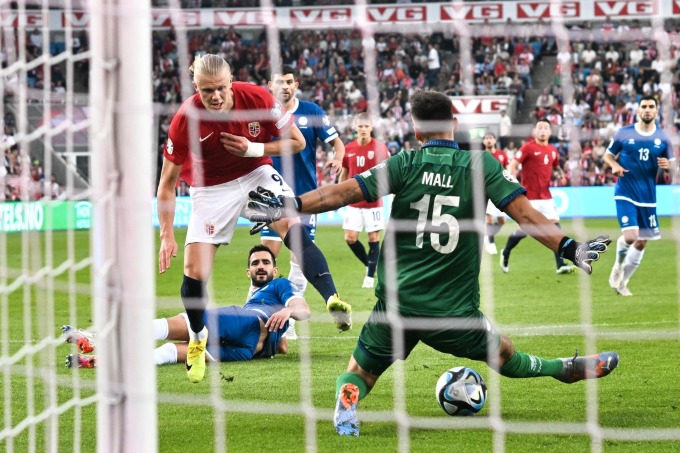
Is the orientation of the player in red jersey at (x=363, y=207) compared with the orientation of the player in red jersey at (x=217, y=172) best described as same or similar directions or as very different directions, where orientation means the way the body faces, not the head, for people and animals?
same or similar directions

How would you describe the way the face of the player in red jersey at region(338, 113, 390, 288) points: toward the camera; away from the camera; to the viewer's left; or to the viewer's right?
toward the camera

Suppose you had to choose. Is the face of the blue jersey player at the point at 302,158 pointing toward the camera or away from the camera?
toward the camera

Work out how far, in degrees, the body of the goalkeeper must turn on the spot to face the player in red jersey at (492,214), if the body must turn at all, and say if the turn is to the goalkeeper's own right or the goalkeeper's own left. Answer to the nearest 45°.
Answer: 0° — they already face them

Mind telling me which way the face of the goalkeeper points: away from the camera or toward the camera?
away from the camera

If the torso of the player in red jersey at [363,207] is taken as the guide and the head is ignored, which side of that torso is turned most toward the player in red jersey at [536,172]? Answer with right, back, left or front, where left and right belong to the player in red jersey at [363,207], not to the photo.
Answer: left

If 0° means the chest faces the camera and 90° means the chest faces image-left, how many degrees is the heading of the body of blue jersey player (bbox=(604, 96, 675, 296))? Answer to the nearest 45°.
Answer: approximately 0°

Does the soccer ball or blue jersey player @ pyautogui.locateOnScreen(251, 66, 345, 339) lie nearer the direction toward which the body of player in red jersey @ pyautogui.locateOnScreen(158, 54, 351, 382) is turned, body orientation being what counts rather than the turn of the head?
the soccer ball

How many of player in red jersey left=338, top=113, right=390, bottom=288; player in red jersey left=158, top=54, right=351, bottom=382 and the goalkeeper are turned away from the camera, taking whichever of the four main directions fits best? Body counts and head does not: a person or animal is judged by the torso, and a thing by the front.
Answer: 1

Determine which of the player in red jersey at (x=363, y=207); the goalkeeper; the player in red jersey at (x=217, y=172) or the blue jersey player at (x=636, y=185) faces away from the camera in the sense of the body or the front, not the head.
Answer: the goalkeeper

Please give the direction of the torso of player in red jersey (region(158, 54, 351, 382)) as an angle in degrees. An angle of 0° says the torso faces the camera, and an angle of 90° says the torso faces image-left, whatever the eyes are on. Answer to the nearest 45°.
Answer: approximately 0°

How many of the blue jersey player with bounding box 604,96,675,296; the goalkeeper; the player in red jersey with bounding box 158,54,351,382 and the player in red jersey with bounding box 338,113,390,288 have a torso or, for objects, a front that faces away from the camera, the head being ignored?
1

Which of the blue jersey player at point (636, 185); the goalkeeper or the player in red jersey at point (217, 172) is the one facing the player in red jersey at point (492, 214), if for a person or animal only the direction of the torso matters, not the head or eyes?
the goalkeeper

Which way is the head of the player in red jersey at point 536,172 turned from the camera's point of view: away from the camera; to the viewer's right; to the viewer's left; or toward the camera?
toward the camera
